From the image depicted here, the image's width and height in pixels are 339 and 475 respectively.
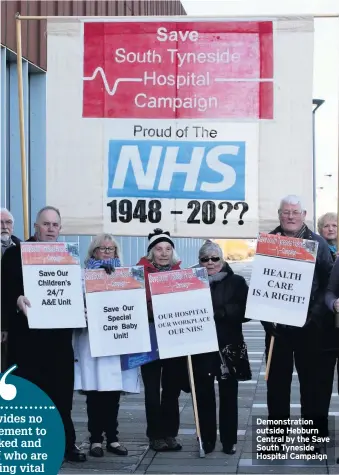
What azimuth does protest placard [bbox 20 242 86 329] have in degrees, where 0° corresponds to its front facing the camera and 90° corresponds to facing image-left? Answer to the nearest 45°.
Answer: approximately 0°

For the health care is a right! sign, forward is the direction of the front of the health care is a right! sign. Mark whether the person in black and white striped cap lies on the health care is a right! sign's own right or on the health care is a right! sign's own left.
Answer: on the health care is a right! sign's own right

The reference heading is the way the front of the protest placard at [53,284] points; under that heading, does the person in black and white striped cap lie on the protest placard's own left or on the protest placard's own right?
on the protest placard's own left

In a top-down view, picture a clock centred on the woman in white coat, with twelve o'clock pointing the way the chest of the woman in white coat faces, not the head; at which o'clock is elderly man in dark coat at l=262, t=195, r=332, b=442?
The elderly man in dark coat is roughly at 9 o'clock from the woman in white coat.

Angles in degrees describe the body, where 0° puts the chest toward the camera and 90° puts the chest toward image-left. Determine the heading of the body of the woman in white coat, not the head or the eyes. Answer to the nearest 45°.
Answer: approximately 0°

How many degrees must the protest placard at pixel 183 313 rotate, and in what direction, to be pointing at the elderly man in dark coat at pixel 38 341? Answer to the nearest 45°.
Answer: approximately 90° to its right

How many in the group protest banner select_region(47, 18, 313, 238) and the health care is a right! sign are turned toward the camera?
2
